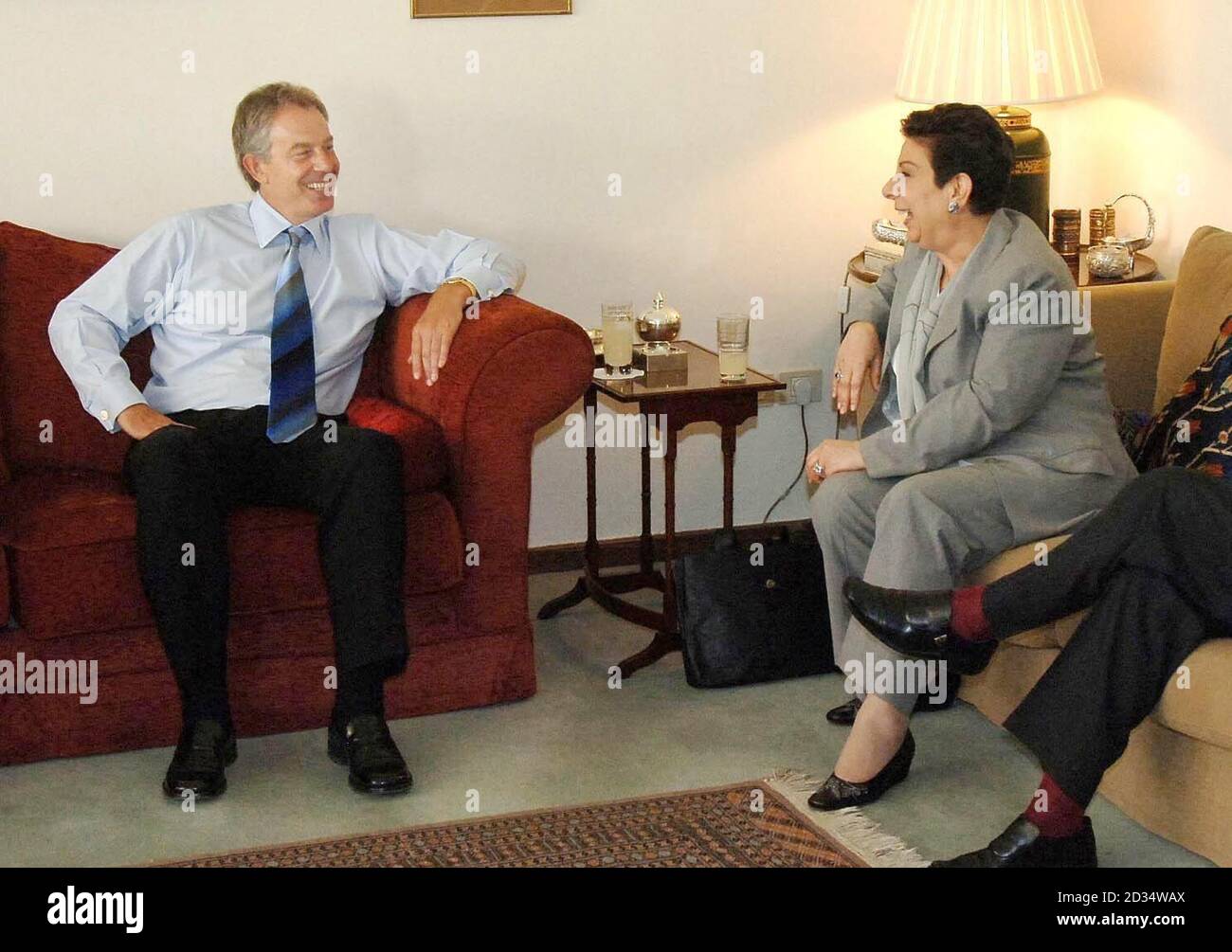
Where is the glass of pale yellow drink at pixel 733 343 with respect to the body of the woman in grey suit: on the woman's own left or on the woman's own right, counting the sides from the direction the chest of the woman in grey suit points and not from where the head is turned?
on the woman's own right

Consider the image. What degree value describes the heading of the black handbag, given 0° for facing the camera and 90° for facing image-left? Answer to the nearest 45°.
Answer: approximately 0°

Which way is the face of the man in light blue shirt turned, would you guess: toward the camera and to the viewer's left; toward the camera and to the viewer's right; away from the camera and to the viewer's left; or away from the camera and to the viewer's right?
toward the camera and to the viewer's right

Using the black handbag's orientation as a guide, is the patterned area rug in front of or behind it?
in front

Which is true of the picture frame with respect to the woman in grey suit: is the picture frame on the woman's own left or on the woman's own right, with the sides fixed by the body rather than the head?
on the woman's own right

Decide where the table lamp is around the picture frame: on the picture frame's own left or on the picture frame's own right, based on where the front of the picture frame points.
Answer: on the picture frame's own left

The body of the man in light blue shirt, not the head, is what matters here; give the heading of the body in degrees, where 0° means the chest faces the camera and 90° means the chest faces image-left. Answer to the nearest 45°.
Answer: approximately 0°

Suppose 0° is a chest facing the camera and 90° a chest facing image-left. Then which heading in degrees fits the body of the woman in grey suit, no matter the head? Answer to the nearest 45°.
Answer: approximately 45°

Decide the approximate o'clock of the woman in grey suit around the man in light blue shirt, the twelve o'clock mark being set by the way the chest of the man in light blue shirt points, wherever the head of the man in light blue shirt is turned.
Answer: The woman in grey suit is roughly at 10 o'clock from the man in light blue shirt.

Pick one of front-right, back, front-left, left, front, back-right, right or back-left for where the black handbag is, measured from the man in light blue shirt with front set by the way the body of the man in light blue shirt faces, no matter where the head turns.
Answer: left

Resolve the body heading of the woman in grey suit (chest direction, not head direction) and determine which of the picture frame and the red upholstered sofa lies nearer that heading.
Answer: the red upholstered sofa

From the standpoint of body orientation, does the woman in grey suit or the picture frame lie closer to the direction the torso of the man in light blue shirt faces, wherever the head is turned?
the woman in grey suit
